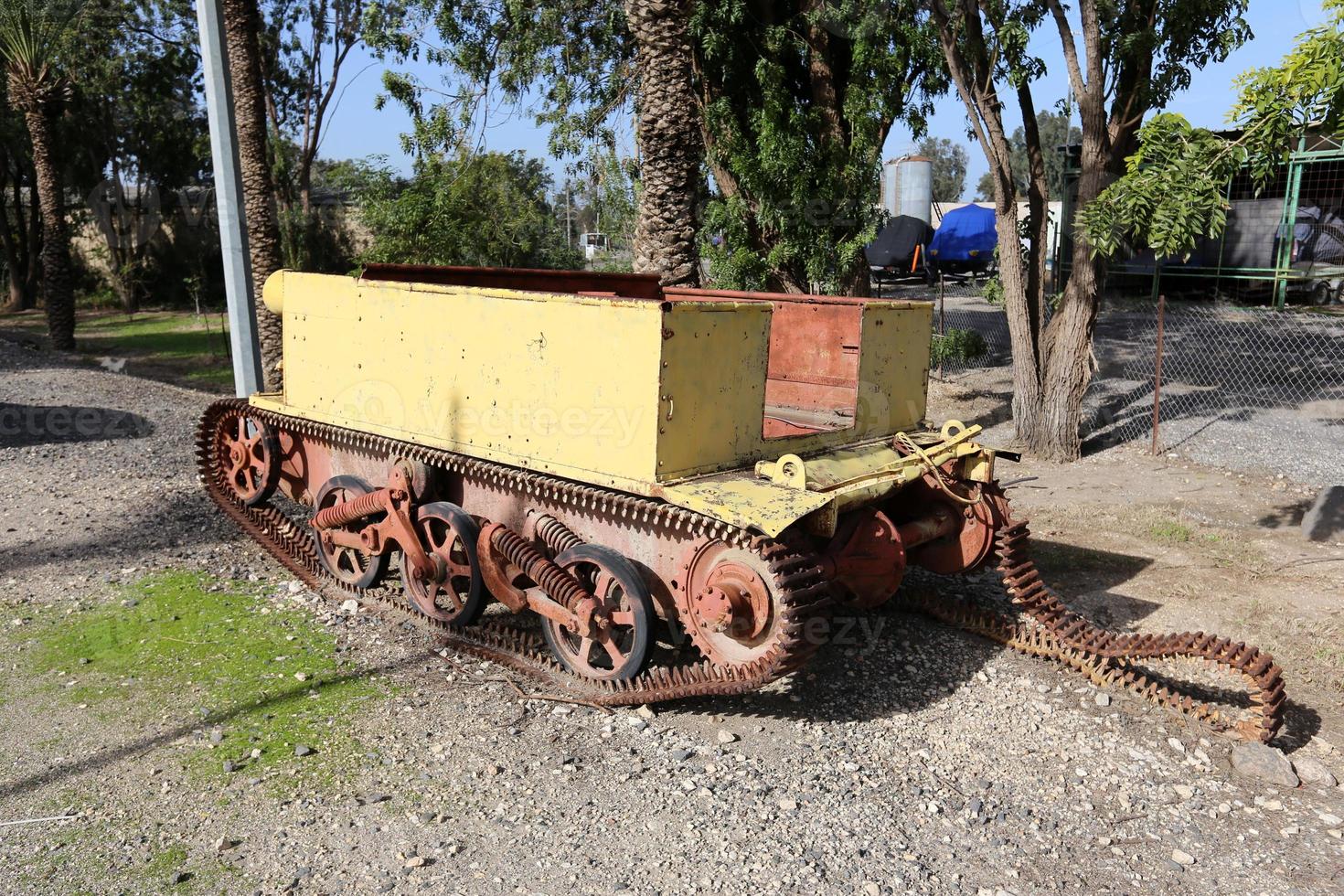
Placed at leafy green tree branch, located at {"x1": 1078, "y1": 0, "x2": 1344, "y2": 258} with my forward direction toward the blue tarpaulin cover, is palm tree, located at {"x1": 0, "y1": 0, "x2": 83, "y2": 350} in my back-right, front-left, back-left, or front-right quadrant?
front-left

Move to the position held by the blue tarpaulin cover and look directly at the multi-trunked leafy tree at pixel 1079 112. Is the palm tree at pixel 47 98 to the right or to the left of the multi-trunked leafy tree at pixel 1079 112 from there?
right

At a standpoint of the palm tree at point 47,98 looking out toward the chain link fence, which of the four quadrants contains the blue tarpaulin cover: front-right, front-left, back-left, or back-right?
front-left

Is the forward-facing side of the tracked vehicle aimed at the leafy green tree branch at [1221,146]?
no

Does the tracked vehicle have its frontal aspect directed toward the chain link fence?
no
